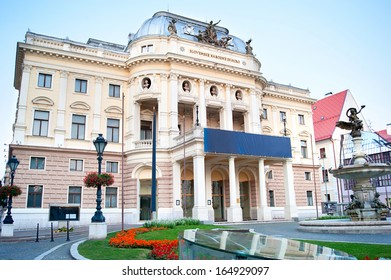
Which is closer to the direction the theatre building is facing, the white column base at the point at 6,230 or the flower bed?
the flower bed

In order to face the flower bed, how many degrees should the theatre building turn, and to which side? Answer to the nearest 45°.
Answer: approximately 45° to its right

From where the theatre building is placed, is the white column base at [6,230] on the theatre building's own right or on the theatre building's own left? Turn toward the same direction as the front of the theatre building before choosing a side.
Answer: on the theatre building's own right

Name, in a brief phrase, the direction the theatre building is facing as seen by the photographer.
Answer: facing the viewer and to the right of the viewer

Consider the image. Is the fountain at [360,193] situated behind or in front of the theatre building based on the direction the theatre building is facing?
in front
